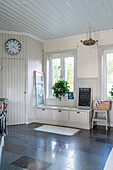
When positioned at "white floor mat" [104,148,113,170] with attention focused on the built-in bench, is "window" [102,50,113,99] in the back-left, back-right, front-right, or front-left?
front-right

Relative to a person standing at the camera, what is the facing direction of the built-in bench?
facing the viewer and to the left of the viewer

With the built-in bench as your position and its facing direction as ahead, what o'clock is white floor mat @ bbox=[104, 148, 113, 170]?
The white floor mat is roughly at 10 o'clock from the built-in bench.
